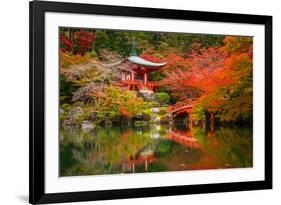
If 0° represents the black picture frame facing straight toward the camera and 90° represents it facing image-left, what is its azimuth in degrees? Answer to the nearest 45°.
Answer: approximately 315°
